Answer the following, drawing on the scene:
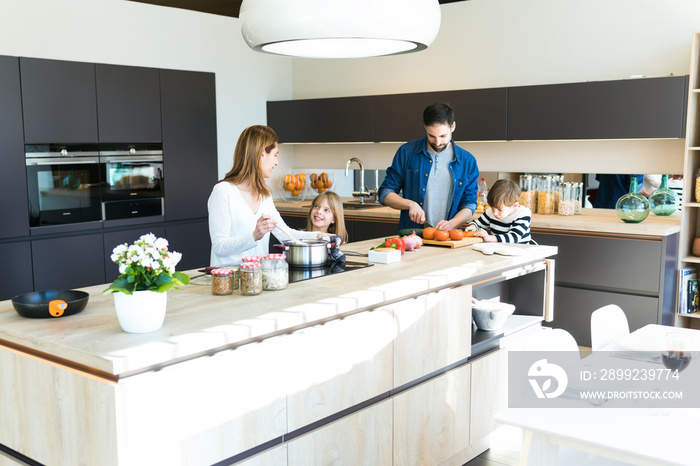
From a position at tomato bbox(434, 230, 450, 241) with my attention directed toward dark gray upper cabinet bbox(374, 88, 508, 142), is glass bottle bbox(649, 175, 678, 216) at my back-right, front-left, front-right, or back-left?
front-right

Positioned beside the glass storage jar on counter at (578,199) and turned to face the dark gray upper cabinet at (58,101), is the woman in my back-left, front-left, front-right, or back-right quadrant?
front-left

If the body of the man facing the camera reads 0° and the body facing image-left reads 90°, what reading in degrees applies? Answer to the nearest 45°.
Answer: approximately 0°

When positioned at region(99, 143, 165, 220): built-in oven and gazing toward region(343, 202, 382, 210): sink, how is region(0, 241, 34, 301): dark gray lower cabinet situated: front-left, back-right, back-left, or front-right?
back-right

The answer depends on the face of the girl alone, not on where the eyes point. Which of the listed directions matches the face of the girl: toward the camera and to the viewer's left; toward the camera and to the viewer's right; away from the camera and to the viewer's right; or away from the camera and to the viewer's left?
toward the camera and to the viewer's left

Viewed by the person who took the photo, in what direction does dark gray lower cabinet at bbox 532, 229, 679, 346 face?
facing the viewer and to the left of the viewer

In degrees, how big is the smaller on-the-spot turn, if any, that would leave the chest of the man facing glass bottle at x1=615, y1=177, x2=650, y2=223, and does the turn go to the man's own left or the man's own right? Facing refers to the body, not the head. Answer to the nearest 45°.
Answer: approximately 90° to the man's own left

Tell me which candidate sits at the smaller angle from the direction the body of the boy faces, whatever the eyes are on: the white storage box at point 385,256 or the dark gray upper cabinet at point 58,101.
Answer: the white storage box

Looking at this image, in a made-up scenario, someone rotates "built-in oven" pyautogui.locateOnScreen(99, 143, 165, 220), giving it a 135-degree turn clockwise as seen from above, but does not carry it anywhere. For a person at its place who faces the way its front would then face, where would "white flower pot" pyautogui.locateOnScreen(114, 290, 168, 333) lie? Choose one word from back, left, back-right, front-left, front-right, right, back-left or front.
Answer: left

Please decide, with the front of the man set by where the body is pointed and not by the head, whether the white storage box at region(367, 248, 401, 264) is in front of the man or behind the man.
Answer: in front

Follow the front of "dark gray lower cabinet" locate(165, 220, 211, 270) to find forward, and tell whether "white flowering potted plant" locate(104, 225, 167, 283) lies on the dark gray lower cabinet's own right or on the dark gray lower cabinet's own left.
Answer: on the dark gray lower cabinet's own right

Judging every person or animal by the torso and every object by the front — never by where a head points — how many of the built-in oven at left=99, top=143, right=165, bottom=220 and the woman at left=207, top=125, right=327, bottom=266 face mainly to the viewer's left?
0

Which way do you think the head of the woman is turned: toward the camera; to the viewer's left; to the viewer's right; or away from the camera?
to the viewer's right

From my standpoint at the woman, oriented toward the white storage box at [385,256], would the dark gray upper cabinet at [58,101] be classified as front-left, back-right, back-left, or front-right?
back-left

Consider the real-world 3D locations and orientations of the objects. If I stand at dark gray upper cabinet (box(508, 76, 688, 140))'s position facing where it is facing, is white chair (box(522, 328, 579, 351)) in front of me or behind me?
in front

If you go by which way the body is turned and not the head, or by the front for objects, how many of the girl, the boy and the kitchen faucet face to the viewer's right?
0

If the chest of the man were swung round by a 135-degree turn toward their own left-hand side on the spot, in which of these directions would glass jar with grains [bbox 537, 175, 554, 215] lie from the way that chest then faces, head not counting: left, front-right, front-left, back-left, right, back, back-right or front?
front
